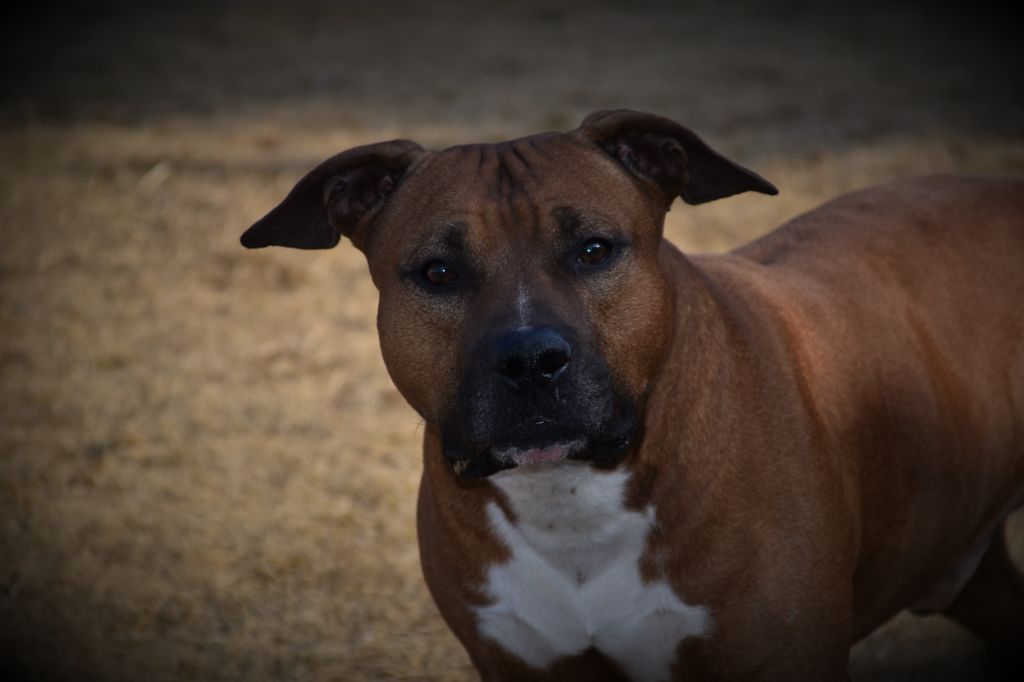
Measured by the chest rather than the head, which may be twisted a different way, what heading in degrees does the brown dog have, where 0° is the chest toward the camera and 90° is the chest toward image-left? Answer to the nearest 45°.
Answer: approximately 45°
